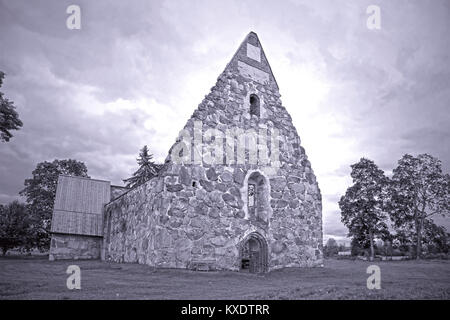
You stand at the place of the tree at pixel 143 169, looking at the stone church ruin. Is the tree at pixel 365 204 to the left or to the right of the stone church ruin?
left

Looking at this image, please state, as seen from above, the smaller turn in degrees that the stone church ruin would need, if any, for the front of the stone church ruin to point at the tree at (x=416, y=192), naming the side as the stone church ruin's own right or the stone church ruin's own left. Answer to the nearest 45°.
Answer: approximately 90° to the stone church ruin's own left

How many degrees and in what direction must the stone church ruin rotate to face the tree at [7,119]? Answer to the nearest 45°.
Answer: approximately 135° to its right

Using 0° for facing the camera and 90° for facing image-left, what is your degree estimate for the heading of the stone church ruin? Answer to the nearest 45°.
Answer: approximately 315°

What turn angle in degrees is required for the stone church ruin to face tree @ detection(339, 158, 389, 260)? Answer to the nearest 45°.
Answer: approximately 90° to its left

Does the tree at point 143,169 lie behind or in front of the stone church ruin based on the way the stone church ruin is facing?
behind

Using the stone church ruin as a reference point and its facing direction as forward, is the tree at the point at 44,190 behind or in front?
behind
